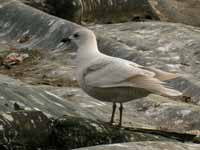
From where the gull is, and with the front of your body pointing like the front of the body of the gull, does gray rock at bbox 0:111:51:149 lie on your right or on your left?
on your left

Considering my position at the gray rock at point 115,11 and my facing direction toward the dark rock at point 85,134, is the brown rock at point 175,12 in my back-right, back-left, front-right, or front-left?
back-left

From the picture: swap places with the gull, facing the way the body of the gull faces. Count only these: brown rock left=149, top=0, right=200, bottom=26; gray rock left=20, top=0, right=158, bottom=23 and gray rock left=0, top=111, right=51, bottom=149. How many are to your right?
2

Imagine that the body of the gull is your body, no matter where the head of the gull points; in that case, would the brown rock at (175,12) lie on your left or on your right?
on your right

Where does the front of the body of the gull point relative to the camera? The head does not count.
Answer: to the viewer's left

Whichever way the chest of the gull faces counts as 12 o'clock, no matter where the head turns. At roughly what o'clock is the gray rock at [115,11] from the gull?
The gray rock is roughly at 3 o'clock from the gull.
